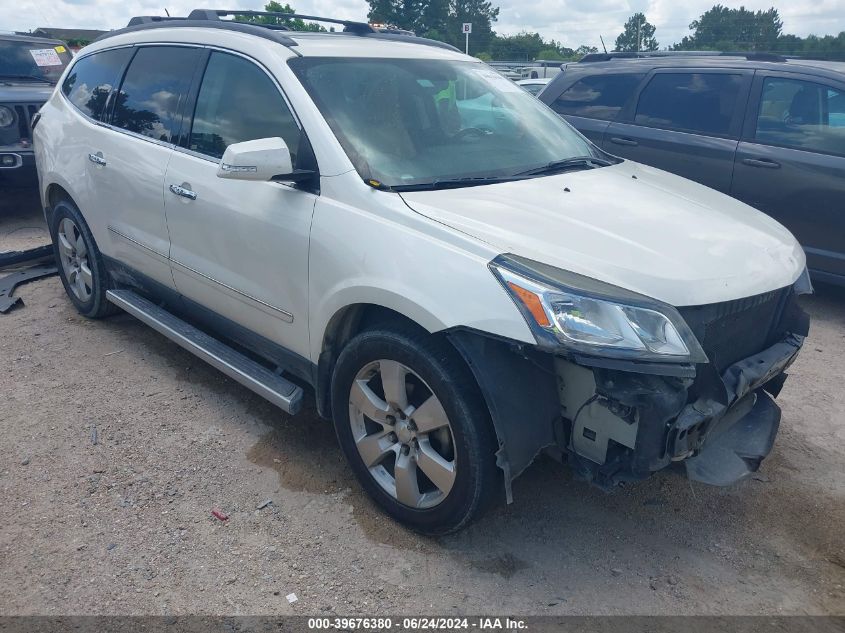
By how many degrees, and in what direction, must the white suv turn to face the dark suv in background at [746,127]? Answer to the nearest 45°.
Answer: approximately 90° to its left

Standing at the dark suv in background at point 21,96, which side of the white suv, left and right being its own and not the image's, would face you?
back

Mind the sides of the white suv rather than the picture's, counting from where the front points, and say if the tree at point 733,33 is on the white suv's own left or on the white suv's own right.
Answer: on the white suv's own left

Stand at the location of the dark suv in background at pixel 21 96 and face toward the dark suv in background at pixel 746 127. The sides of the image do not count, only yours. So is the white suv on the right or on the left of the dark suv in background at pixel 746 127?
right

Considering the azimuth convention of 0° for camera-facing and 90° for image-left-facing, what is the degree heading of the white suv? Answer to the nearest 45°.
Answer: approximately 315°

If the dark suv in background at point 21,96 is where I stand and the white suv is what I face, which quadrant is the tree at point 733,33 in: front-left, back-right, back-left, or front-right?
back-left

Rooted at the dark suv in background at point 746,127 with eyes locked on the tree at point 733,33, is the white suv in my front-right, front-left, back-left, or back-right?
back-left
